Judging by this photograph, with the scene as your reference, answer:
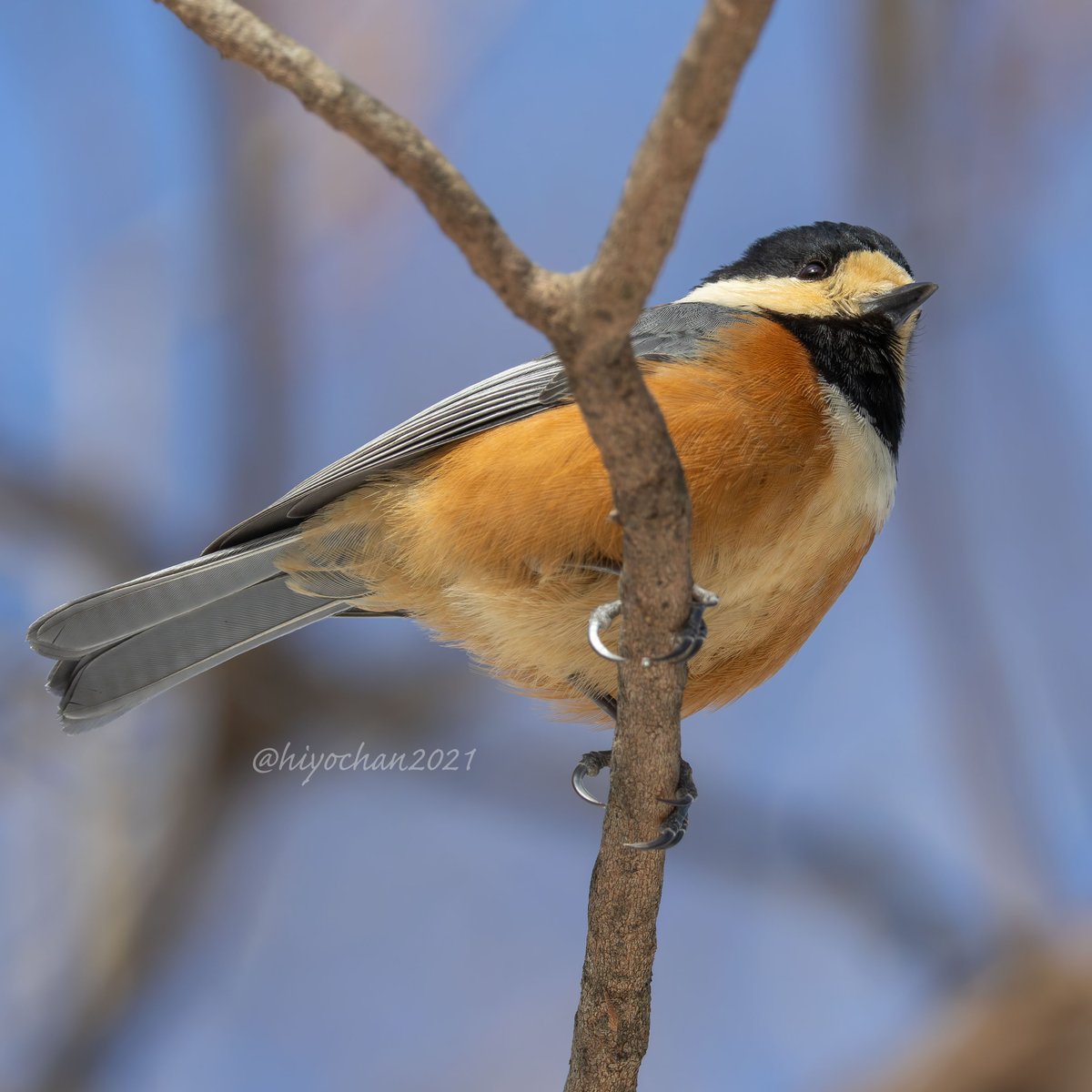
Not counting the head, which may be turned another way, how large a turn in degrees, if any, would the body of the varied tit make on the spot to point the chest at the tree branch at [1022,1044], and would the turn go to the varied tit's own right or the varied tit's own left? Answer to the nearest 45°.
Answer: approximately 45° to the varied tit's own left

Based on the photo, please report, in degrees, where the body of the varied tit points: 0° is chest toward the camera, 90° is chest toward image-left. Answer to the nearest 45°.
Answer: approximately 270°
